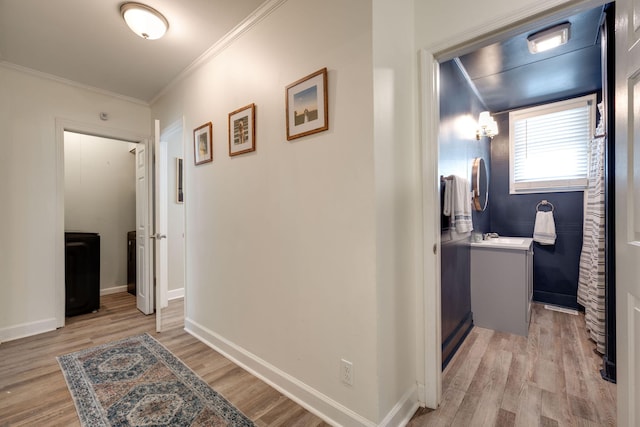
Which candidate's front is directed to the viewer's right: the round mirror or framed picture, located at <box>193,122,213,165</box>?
the round mirror

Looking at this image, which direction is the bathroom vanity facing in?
to the viewer's right

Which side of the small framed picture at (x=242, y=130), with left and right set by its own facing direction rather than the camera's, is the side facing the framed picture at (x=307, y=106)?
left

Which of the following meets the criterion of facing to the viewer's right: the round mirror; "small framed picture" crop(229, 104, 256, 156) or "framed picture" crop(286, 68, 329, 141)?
the round mirror

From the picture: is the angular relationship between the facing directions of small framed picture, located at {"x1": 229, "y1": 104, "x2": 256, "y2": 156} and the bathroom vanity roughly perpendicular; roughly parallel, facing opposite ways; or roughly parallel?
roughly perpendicular

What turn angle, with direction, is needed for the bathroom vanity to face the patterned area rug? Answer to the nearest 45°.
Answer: approximately 135° to its right

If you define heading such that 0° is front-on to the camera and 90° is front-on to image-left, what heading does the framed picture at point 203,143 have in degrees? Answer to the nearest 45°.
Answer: approximately 45°

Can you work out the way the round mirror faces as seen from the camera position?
facing to the right of the viewer
